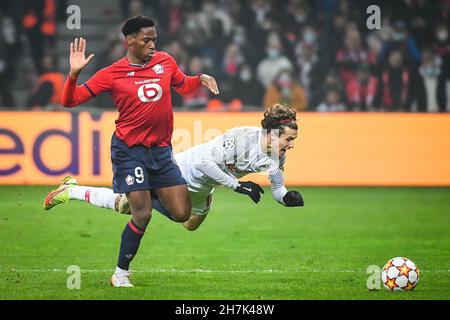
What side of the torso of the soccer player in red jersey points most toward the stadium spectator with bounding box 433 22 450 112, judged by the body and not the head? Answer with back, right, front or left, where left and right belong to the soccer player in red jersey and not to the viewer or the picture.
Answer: back

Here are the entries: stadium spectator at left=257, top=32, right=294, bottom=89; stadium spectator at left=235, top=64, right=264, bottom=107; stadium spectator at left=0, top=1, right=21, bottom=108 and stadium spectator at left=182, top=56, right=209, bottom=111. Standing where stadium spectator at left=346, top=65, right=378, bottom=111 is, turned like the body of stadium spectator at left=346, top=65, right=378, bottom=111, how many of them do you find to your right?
4

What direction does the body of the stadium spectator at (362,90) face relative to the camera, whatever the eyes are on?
toward the camera

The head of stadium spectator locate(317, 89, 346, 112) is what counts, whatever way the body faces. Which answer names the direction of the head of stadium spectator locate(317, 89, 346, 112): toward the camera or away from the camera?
toward the camera

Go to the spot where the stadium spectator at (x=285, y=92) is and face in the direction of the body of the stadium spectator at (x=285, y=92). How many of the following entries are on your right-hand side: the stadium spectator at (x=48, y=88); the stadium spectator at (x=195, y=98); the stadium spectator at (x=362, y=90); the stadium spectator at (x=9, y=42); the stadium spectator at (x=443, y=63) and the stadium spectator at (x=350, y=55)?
3

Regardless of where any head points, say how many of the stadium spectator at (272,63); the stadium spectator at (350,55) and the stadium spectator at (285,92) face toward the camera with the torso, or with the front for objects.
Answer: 3

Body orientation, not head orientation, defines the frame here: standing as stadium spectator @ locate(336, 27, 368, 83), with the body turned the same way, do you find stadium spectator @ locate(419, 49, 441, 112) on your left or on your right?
on your left

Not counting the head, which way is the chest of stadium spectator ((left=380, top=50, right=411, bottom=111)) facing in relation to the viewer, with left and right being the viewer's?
facing the viewer

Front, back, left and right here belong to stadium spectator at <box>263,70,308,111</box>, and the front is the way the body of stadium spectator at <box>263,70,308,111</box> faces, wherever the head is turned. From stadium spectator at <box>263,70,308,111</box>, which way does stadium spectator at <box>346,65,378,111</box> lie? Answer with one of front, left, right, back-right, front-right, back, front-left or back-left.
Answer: left

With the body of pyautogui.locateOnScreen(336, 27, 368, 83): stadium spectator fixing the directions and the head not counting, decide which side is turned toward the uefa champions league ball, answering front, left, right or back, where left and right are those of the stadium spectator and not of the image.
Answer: front

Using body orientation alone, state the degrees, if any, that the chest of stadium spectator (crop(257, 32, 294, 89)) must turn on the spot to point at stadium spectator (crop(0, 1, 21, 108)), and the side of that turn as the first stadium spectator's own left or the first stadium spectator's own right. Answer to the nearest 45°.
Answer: approximately 90° to the first stadium spectator's own right

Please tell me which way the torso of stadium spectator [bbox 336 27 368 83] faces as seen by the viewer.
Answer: toward the camera

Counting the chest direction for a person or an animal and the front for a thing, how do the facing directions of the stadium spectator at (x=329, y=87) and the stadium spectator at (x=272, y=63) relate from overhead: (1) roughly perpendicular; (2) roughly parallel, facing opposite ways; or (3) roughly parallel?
roughly parallel

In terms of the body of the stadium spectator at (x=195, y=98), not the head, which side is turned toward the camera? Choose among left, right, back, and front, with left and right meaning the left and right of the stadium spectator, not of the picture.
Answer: front
